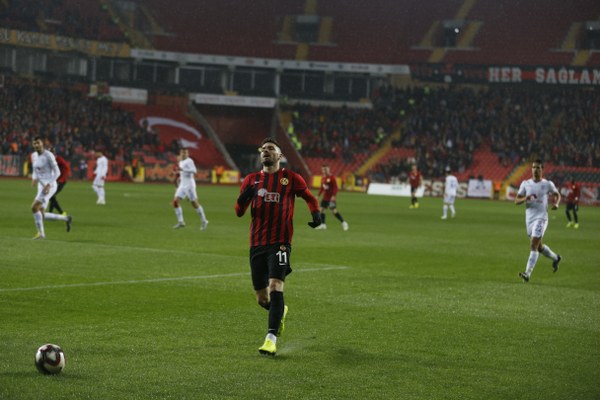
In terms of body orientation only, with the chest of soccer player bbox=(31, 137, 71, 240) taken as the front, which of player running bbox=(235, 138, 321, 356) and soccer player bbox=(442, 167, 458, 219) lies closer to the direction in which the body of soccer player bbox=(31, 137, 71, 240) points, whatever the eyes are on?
the player running

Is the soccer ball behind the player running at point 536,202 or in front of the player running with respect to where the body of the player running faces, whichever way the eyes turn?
in front

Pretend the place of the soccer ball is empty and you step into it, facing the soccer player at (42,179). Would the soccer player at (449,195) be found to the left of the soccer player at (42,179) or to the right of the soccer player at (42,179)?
right

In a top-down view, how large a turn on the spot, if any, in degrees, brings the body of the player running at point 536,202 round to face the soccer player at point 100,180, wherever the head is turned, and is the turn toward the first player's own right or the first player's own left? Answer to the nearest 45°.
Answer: approximately 90° to the first player's own right

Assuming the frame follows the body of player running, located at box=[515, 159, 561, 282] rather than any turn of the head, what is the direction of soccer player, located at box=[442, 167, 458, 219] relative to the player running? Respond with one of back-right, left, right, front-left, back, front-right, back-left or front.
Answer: back-right

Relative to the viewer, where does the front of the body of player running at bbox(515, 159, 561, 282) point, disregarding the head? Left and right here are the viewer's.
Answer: facing the viewer and to the left of the viewer

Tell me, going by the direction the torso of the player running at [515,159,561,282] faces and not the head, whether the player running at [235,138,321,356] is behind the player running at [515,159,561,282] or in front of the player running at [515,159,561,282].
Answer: in front
